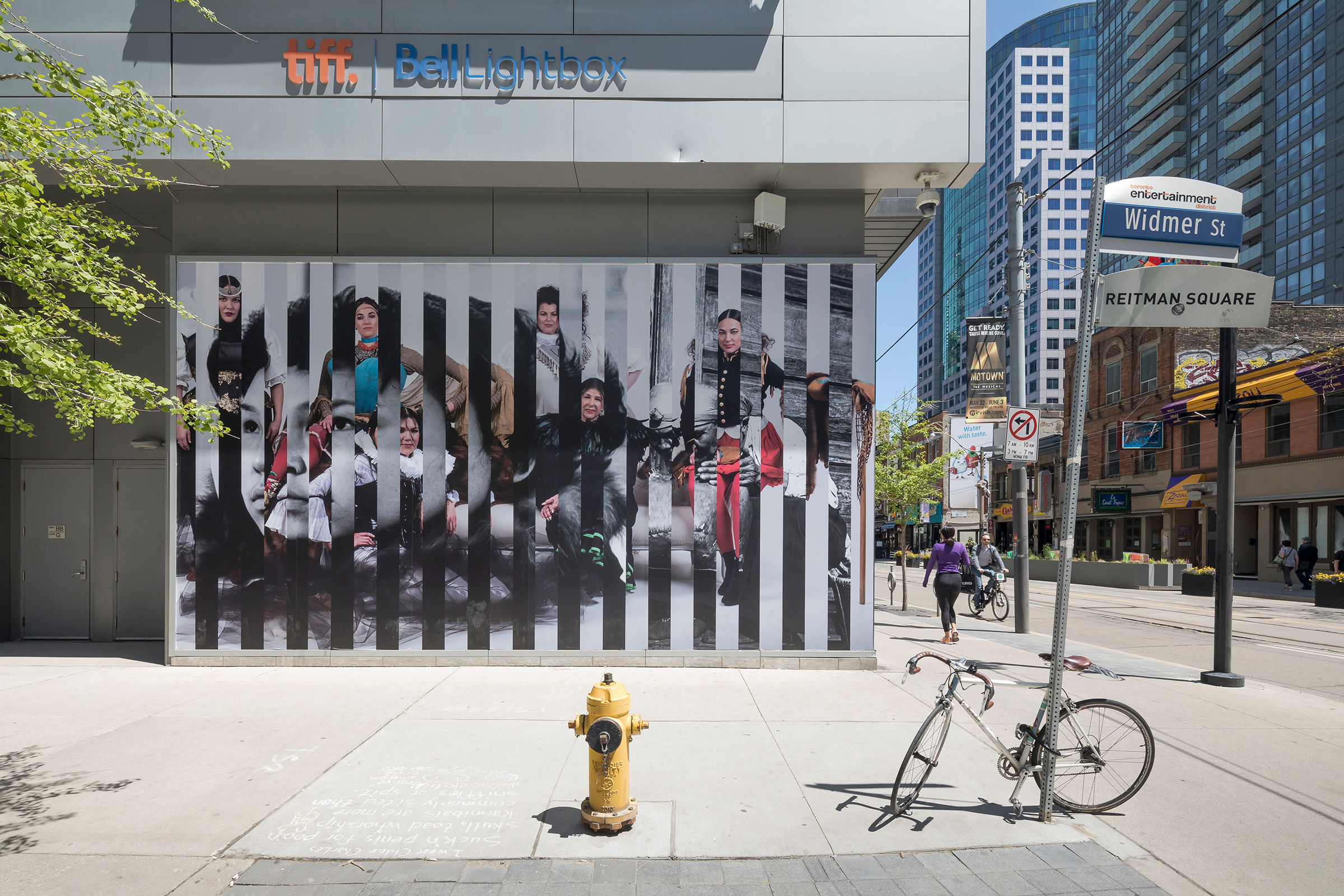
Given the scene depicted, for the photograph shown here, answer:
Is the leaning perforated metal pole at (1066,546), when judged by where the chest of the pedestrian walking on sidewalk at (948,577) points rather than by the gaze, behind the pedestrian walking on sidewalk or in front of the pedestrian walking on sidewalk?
behind

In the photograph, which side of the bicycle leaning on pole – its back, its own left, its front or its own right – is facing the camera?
left

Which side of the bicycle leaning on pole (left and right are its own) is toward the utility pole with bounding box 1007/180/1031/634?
right

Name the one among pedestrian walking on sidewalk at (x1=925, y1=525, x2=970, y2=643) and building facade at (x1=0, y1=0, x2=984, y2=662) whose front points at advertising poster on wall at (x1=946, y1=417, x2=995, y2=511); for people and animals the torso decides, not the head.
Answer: the pedestrian walking on sidewalk

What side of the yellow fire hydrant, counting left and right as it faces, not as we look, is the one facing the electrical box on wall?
back

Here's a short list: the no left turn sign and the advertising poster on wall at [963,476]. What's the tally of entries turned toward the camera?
2

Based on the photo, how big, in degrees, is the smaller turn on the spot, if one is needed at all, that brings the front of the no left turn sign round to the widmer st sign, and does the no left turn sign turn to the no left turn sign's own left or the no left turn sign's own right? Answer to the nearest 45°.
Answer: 0° — it already faces it

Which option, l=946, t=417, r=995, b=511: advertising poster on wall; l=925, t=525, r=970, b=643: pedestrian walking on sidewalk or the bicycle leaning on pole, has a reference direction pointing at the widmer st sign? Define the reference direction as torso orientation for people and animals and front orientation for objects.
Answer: the advertising poster on wall
